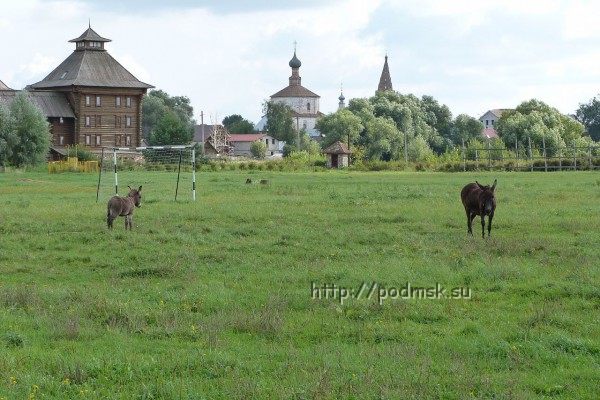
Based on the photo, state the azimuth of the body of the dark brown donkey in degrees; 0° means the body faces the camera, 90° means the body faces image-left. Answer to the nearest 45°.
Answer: approximately 315°

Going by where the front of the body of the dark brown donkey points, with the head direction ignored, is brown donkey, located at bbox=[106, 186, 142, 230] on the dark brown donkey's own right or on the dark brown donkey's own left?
on the dark brown donkey's own right
